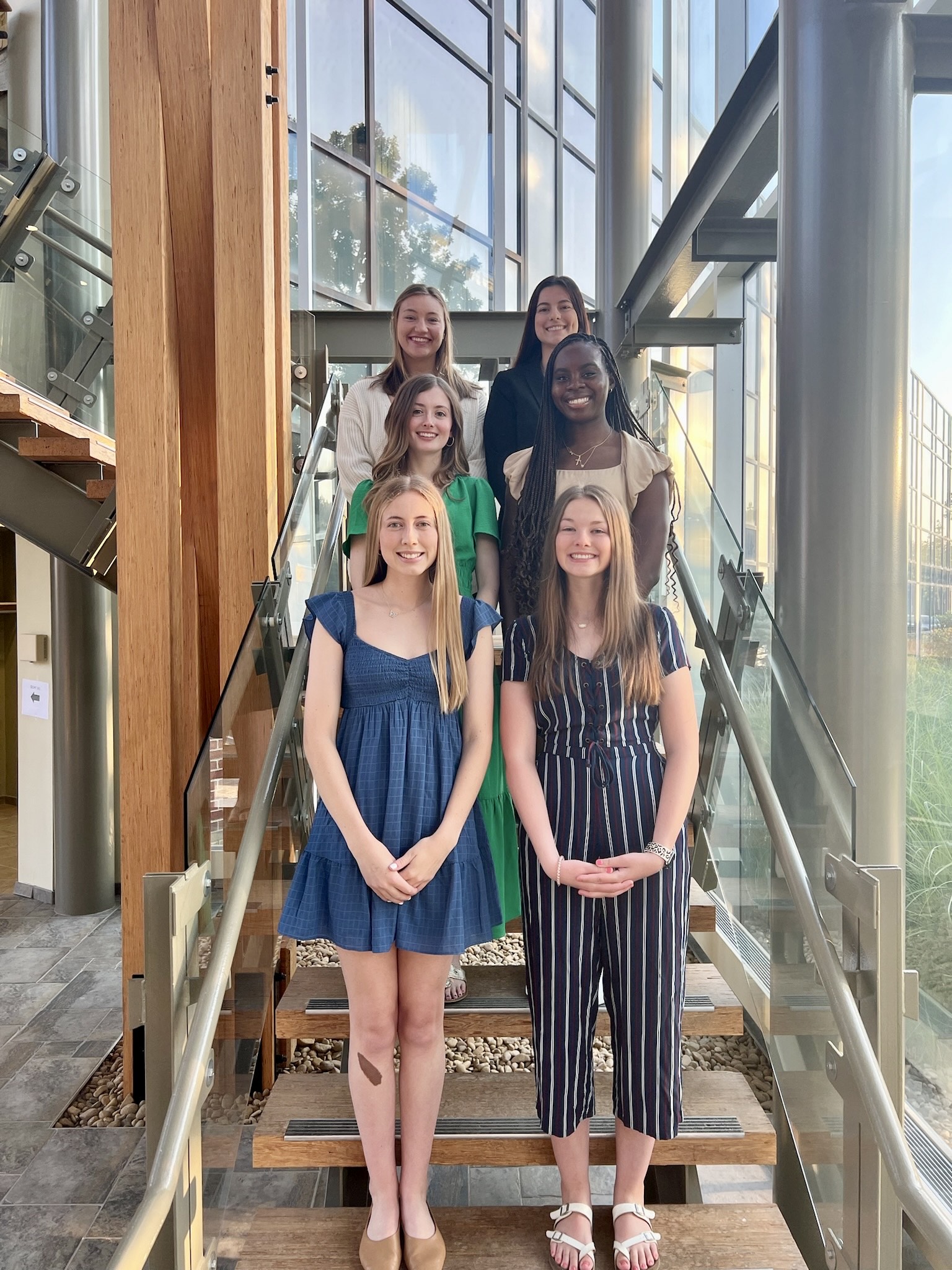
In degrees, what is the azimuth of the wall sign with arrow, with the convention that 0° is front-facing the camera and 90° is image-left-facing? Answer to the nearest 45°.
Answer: approximately 0°

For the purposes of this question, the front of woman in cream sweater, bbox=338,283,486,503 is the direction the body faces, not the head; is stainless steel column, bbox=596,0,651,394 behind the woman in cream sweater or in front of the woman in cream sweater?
behind

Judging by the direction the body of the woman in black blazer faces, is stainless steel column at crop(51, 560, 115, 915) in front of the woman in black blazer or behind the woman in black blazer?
behind

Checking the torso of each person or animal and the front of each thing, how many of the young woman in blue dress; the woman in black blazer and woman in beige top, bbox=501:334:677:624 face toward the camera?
3

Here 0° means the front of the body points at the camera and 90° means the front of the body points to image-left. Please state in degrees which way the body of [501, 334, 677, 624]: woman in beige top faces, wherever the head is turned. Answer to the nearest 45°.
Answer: approximately 0°

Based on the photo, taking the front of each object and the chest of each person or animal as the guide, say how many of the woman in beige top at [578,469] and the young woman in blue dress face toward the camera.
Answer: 2
